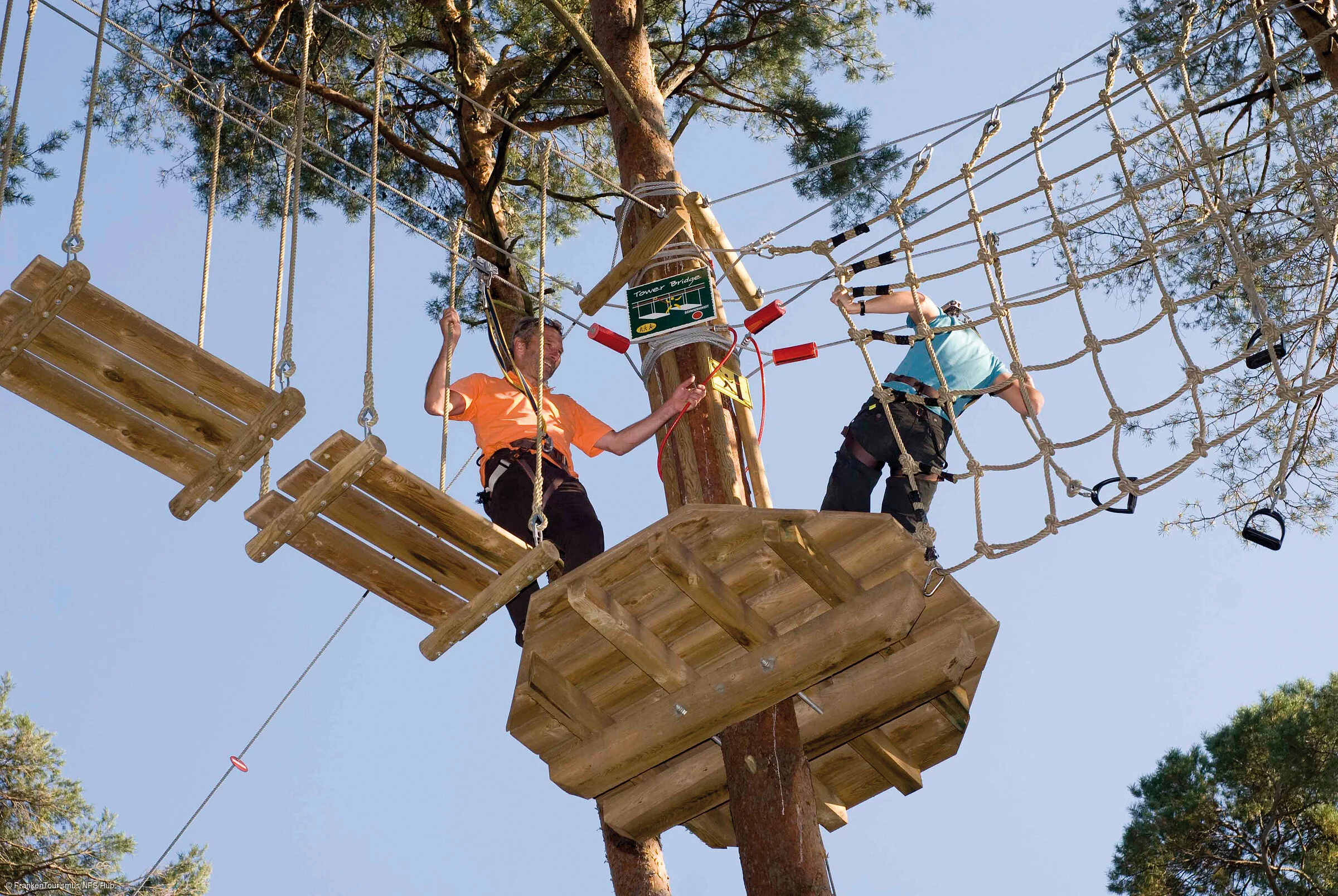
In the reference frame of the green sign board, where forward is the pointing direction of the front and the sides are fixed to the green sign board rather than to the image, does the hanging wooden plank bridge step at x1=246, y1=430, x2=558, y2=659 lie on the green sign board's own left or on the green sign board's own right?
on the green sign board's own right

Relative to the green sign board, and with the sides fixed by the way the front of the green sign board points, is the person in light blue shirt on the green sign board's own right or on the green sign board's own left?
on the green sign board's own left

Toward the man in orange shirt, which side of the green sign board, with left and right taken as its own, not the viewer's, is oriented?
right

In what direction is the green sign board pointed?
toward the camera

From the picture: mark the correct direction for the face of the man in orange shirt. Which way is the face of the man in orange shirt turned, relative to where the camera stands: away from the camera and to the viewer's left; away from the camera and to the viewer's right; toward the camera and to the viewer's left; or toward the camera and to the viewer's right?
toward the camera and to the viewer's right

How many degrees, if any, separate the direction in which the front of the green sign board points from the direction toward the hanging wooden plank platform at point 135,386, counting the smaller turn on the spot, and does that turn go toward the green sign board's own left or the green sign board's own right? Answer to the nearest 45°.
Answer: approximately 45° to the green sign board's own right
